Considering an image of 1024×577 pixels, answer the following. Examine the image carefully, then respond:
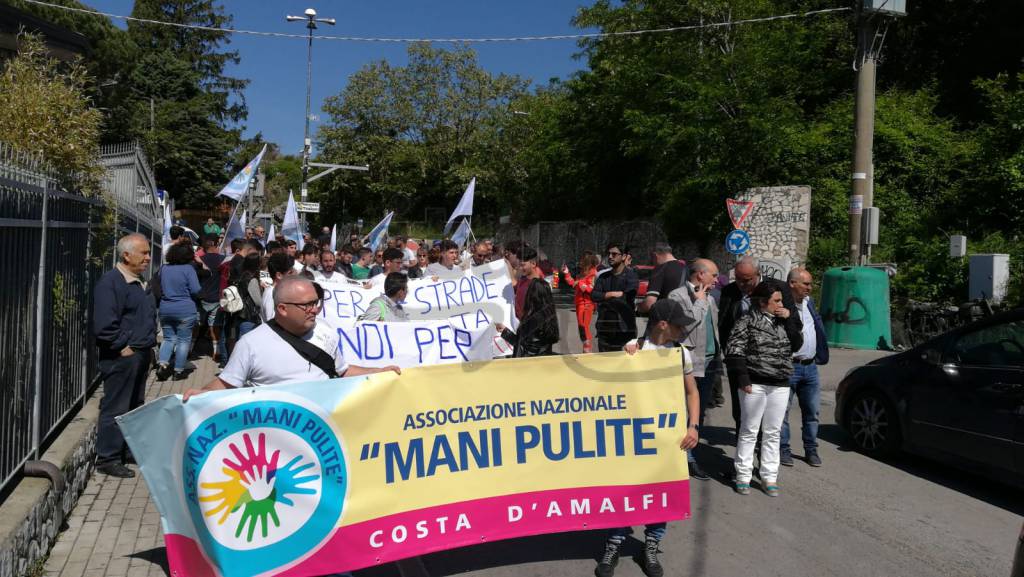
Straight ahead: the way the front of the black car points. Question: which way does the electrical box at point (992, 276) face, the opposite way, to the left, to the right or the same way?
to the left

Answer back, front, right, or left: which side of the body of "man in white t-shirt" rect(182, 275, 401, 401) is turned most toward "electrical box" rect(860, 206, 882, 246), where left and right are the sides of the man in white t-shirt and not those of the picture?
left

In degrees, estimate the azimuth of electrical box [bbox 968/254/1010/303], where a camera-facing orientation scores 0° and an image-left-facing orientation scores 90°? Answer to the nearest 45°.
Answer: approximately 45°

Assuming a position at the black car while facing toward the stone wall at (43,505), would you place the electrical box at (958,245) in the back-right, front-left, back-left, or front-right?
back-right

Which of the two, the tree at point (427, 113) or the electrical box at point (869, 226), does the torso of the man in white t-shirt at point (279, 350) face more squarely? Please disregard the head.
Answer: the electrical box

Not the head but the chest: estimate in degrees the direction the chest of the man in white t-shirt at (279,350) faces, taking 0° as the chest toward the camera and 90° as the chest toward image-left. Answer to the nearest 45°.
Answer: approximately 315°

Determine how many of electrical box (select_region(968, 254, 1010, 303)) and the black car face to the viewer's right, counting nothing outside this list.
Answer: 0

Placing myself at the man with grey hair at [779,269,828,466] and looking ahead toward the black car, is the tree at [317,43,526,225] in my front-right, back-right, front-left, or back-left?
back-left

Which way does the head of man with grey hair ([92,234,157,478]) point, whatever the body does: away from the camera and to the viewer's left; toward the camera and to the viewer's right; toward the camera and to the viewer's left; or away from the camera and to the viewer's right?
toward the camera and to the viewer's right

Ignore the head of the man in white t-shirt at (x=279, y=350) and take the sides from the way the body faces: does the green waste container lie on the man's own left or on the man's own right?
on the man's own left
